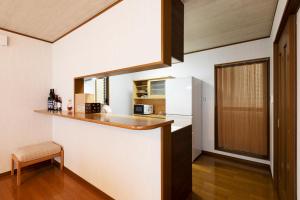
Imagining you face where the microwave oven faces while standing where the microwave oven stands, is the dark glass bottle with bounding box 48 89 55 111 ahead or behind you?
ahead

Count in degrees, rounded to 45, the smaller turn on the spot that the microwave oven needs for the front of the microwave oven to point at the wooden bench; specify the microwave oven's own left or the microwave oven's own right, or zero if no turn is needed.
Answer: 0° — it already faces it

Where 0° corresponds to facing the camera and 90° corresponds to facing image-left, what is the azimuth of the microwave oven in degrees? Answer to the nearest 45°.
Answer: approximately 45°

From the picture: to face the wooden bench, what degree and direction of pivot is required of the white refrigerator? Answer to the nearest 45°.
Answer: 0° — it already faces it

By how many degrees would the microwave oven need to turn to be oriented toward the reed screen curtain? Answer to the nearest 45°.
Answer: approximately 90° to its left

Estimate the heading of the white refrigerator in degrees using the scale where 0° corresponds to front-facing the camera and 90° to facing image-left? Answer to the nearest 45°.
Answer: approximately 45°

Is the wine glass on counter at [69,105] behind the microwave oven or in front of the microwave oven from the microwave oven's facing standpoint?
in front

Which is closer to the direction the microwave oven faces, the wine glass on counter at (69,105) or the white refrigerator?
the wine glass on counter

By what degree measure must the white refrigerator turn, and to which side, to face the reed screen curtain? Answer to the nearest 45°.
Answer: approximately 135° to its left

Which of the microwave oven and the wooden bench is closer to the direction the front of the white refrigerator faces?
the wooden bench

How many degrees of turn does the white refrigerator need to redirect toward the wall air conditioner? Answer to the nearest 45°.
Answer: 0° — it already faces it
